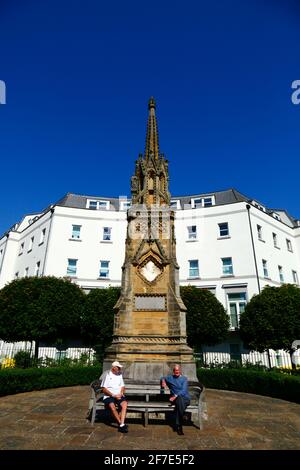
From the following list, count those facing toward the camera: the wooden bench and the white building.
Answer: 2

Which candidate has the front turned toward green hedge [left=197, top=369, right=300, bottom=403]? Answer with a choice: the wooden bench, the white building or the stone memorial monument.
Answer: the white building

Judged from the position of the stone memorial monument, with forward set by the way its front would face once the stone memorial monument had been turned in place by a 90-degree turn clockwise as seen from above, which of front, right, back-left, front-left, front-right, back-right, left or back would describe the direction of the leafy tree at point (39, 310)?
front-right

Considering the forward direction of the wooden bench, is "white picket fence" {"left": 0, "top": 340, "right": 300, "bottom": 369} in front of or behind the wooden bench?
behind

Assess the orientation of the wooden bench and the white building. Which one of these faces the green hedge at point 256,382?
the white building

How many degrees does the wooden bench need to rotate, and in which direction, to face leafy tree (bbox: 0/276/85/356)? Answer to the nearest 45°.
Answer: approximately 135° to its right

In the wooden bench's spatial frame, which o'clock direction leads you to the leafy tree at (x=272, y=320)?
The leafy tree is roughly at 7 o'clock from the wooden bench.

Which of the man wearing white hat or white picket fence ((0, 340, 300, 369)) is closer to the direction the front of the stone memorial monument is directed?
the man wearing white hat

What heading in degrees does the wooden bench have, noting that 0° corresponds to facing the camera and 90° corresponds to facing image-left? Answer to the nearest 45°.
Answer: approximately 0°

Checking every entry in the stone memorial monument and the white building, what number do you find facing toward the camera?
2

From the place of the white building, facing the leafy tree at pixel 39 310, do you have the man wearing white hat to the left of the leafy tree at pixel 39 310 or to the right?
left

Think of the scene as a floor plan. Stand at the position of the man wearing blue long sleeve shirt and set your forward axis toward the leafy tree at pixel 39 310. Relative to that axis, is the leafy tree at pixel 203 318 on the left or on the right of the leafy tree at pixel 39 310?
right

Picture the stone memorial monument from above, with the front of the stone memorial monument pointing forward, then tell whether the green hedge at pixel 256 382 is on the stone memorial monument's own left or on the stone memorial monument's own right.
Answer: on the stone memorial monument's own left
